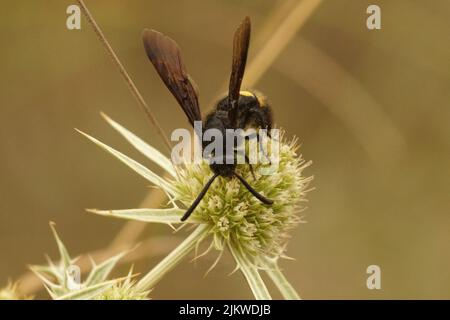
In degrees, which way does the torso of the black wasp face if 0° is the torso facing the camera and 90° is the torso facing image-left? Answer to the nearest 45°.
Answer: approximately 0°
